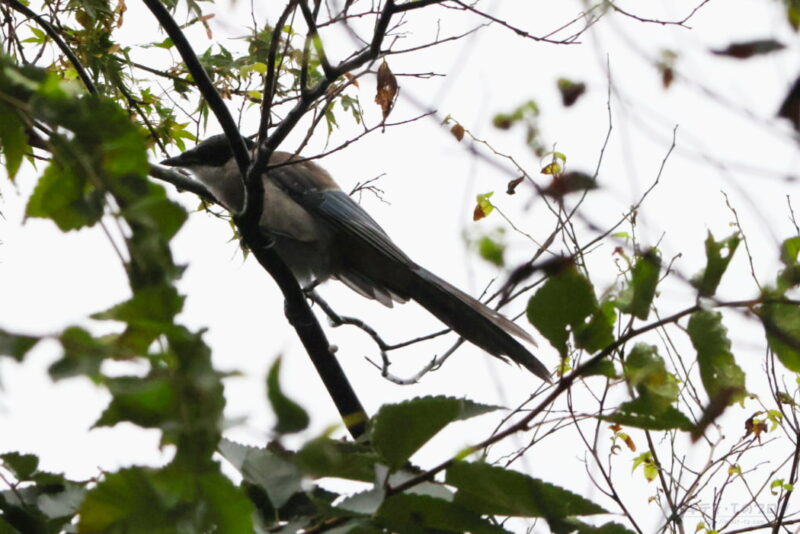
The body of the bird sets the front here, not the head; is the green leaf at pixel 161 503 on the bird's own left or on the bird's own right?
on the bird's own left

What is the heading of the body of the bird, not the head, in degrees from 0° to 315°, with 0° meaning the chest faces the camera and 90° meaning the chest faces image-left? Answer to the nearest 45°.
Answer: approximately 90°

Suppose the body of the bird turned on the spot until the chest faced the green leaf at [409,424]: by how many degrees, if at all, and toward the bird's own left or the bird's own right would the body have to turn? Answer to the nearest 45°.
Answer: approximately 90° to the bird's own left

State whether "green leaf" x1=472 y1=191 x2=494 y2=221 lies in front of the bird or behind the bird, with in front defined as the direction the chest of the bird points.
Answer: behind

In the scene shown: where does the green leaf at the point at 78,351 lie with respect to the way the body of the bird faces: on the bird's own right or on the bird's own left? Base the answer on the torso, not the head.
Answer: on the bird's own left
